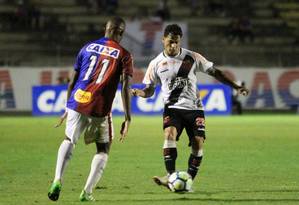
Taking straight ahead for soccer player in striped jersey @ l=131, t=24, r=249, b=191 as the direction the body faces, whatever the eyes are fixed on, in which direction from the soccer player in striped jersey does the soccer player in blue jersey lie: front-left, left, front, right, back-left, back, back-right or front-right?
front-right

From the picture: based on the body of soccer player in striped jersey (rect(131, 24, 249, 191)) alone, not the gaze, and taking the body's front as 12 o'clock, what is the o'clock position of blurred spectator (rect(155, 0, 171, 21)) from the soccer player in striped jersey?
The blurred spectator is roughly at 6 o'clock from the soccer player in striped jersey.

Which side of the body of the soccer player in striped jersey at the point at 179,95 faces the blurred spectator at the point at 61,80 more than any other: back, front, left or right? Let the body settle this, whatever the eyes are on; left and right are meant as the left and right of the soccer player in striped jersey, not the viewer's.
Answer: back

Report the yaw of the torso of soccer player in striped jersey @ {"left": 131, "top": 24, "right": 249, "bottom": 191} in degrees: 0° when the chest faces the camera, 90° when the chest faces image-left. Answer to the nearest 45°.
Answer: approximately 0°

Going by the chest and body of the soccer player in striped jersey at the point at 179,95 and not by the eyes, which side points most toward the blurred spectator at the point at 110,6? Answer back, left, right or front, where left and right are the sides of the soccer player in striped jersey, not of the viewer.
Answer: back

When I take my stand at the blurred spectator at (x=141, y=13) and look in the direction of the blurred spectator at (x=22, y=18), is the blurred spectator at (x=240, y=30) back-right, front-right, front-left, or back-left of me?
back-left

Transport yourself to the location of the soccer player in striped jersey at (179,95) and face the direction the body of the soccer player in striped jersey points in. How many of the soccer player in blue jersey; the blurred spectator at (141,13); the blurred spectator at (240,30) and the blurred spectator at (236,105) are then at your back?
3

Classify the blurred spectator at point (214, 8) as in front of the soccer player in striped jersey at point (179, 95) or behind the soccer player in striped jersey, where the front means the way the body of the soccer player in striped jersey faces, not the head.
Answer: behind

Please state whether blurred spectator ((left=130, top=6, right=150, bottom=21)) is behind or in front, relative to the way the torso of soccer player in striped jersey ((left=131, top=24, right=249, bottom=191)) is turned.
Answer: behind

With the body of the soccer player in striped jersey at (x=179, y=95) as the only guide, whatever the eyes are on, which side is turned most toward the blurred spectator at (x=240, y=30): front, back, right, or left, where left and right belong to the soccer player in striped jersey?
back

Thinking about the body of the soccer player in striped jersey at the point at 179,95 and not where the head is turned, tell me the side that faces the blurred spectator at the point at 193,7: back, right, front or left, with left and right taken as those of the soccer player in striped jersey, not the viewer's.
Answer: back

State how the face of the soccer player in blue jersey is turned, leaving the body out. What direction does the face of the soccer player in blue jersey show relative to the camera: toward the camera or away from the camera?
away from the camera

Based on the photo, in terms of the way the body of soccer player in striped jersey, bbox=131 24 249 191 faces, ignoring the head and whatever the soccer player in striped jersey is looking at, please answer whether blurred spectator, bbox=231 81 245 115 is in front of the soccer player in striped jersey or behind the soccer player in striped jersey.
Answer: behind
